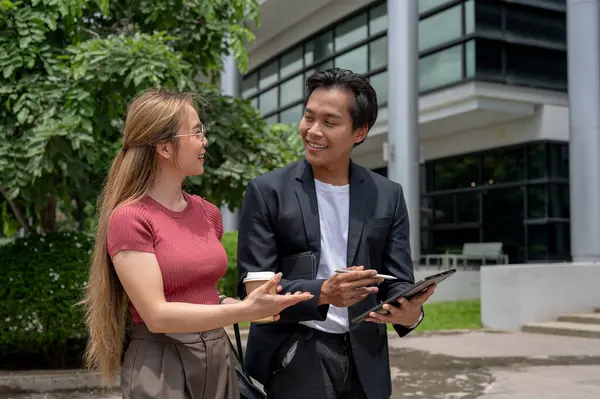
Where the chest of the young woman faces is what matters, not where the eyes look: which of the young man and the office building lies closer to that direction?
the young man

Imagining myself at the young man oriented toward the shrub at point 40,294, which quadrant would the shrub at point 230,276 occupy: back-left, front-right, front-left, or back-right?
front-right

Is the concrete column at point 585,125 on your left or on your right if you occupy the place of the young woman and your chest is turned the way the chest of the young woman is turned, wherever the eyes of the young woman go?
on your left

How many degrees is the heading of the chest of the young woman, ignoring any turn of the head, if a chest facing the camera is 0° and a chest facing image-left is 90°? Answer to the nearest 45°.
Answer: approximately 315°

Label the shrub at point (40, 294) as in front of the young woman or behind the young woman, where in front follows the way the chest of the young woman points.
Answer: behind

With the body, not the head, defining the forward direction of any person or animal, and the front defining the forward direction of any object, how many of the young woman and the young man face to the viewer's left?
0

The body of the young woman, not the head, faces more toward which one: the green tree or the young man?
the young man

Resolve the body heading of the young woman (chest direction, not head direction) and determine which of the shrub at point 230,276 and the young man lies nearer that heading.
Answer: the young man

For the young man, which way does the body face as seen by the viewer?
toward the camera

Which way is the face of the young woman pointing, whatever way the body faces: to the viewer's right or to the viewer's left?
to the viewer's right

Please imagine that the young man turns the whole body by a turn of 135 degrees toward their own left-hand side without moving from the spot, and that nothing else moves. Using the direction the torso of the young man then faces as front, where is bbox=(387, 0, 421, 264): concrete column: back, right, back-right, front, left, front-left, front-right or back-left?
front-left

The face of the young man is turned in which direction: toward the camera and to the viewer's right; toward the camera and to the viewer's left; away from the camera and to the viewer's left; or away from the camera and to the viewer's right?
toward the camera and to the viewer's left

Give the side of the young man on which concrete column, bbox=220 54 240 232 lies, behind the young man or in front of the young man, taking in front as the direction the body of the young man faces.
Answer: behind
